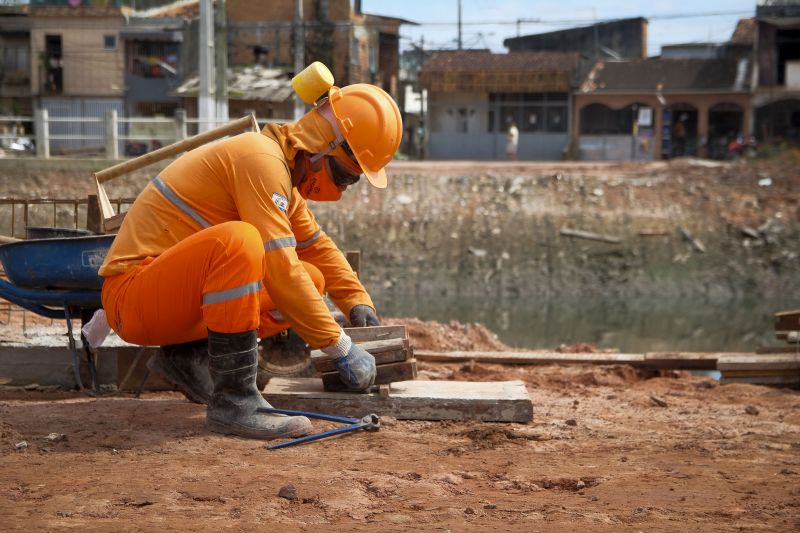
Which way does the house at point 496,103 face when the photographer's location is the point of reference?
facing the viewer

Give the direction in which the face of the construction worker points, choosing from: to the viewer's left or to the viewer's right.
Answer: to the viewer's right

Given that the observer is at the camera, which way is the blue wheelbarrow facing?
facing to the left of the viewer

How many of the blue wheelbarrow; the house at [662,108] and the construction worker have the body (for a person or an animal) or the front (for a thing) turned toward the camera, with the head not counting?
1

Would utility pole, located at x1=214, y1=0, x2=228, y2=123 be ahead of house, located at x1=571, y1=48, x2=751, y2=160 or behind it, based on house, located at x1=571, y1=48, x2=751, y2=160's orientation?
ahead

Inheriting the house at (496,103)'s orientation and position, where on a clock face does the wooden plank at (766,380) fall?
The wooden plank is roughly at 12 o'clock from the house.

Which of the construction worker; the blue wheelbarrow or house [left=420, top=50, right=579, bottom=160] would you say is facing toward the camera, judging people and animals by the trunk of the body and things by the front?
the house

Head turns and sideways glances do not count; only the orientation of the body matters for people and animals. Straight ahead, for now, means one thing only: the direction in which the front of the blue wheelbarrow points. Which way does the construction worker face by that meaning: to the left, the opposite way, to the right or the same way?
the opposite way

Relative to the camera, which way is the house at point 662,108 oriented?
toward the camera

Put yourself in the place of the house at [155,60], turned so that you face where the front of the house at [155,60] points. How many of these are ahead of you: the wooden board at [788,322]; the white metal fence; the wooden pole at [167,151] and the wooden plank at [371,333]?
4

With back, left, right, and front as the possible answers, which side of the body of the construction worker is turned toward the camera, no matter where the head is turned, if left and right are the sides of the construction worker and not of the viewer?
right

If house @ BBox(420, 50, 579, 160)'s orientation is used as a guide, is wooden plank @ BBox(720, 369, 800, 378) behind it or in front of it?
in front

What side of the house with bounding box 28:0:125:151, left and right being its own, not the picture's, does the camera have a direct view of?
front

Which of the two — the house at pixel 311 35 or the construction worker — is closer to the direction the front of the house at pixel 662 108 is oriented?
the construction worker

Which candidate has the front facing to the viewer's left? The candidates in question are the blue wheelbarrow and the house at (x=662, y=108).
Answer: the blue wheelbarrow

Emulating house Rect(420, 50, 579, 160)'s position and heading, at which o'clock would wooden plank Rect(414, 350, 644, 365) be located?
The wooden plank is roughly at 12 o'clock from the house.

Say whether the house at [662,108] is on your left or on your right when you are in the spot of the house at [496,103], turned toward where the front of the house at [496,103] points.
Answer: on your left
